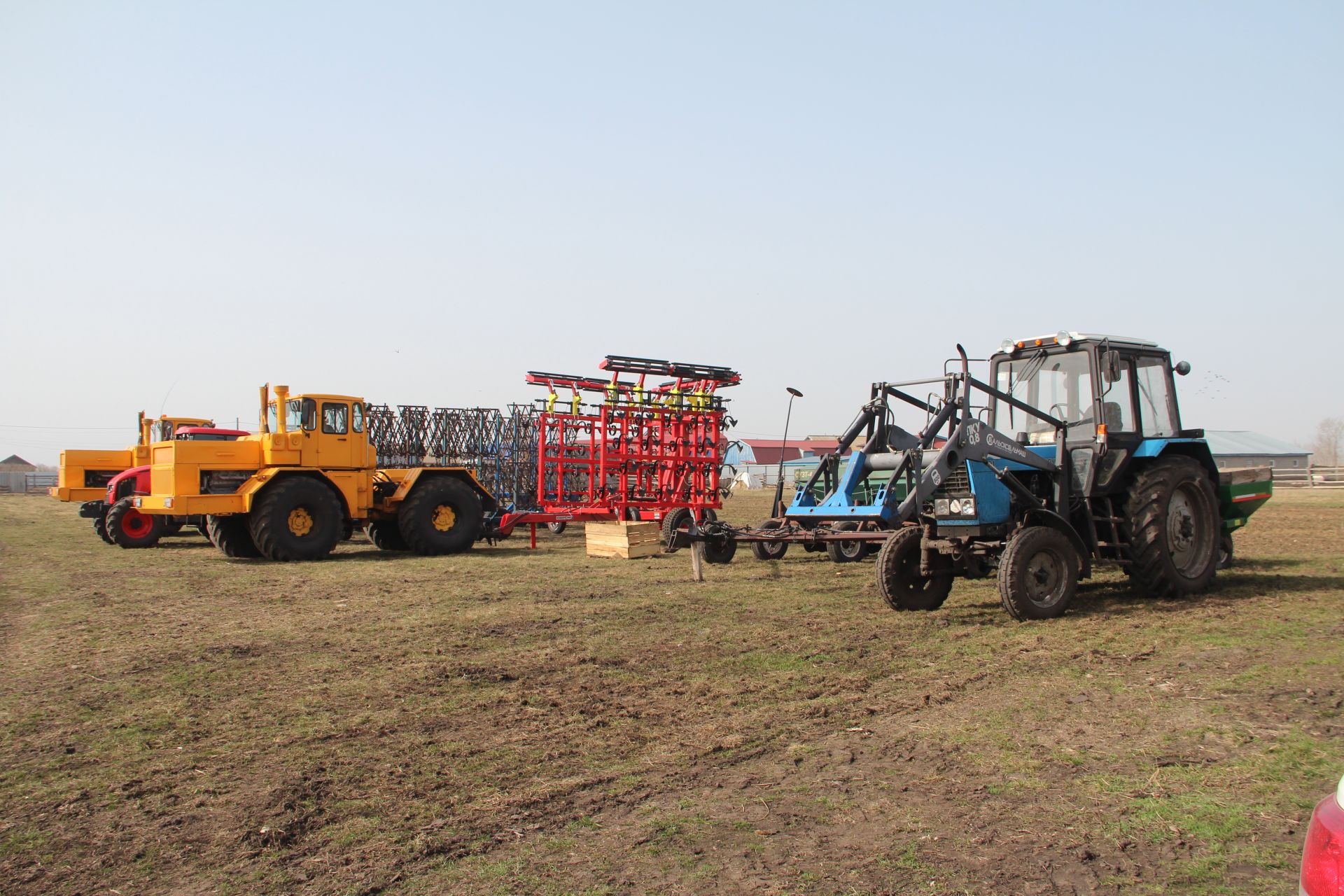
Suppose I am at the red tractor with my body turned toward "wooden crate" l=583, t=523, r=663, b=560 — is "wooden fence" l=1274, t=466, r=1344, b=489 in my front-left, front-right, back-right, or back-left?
front-left

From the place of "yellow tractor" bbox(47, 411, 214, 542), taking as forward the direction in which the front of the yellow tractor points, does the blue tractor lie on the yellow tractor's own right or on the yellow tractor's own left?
on the yellow tractor's own left

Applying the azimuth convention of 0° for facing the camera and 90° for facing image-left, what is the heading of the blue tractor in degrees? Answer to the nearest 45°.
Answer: approximately 45°

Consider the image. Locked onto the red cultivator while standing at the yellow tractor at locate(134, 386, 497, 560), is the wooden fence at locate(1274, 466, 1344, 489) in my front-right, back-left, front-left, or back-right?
front-left

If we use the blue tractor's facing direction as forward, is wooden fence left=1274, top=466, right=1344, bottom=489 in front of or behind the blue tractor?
behind

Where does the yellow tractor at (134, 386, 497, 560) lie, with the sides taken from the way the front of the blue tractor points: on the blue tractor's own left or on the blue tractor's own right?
on the blue tractor's own right

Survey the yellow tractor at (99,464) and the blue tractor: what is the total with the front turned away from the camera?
0

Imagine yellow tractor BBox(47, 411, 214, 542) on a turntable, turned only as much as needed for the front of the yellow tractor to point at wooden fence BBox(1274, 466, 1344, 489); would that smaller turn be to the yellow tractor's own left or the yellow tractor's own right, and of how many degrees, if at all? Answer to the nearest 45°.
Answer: approximately 180°

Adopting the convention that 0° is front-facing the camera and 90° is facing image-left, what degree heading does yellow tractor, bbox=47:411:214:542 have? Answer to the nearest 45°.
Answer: approximately 90°

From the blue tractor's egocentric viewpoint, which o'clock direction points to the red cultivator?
The red cultivator is roughly at 3 o'clock from the blue tractor.
